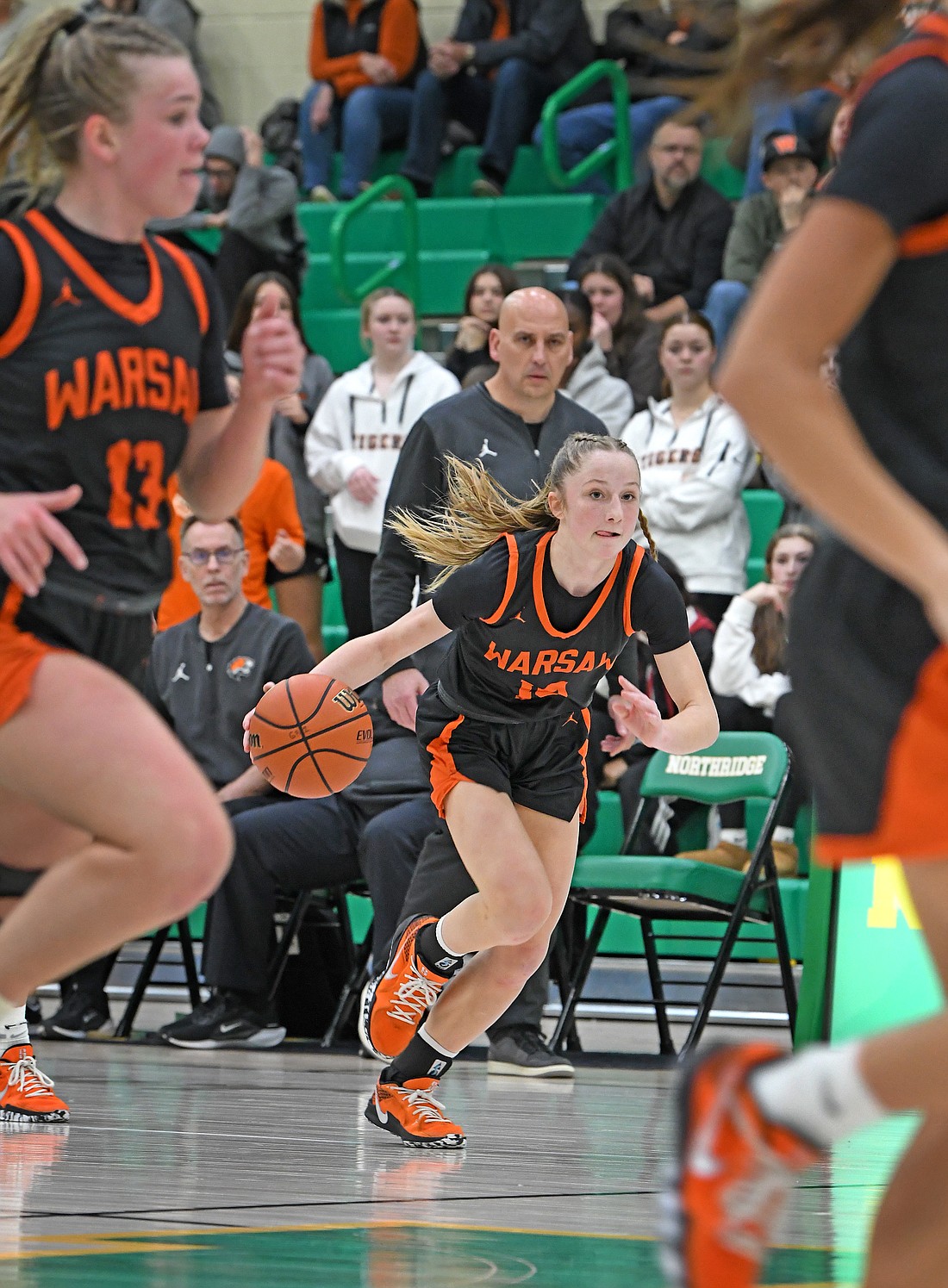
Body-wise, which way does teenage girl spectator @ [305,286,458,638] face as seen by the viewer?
toward the camera

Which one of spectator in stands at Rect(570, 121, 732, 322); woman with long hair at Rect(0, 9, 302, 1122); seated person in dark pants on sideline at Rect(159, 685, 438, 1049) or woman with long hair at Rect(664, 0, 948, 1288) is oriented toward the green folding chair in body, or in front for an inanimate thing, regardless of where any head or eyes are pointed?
spectator in stands at Rect(570, 121, 732, 322)

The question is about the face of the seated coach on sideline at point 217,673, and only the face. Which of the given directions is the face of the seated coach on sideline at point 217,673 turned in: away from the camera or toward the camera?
toward the camera

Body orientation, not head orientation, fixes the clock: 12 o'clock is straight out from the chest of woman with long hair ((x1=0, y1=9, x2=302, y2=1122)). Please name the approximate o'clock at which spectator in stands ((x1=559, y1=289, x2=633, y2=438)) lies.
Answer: The spectator in stands is roughly at 8 o'clock from the woman with long hair.

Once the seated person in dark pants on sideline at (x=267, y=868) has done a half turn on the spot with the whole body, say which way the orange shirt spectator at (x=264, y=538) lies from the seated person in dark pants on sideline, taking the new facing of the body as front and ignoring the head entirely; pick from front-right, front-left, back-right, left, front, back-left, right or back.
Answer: front-left

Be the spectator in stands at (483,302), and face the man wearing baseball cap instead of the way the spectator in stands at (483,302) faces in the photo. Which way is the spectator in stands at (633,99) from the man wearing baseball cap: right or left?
left

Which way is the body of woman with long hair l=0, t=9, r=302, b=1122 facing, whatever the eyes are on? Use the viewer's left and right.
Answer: facing the viewer and to the right of the viewer

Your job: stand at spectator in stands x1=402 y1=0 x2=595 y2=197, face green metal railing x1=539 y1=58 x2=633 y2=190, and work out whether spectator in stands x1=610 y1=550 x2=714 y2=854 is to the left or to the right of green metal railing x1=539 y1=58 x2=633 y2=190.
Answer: right

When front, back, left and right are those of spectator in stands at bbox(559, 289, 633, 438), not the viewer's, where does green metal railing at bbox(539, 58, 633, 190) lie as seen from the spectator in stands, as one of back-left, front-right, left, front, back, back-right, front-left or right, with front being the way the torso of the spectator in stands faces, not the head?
back-right

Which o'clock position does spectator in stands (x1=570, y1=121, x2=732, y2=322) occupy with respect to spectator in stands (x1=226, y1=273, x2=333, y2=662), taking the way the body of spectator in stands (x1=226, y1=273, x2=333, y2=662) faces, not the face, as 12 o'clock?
spectator in stands (x1=570, y1=121, x2=732, y2=322) is roughly at 8 o'clock from spectator in stands (x1=226, y1=273, x2=333, y2=662).

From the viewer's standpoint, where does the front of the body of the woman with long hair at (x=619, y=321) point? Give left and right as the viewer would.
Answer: facing the viewer and to the left of the viewer

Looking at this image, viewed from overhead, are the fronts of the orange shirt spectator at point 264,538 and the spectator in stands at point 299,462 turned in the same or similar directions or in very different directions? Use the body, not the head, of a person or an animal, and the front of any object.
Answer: same or similar directions
